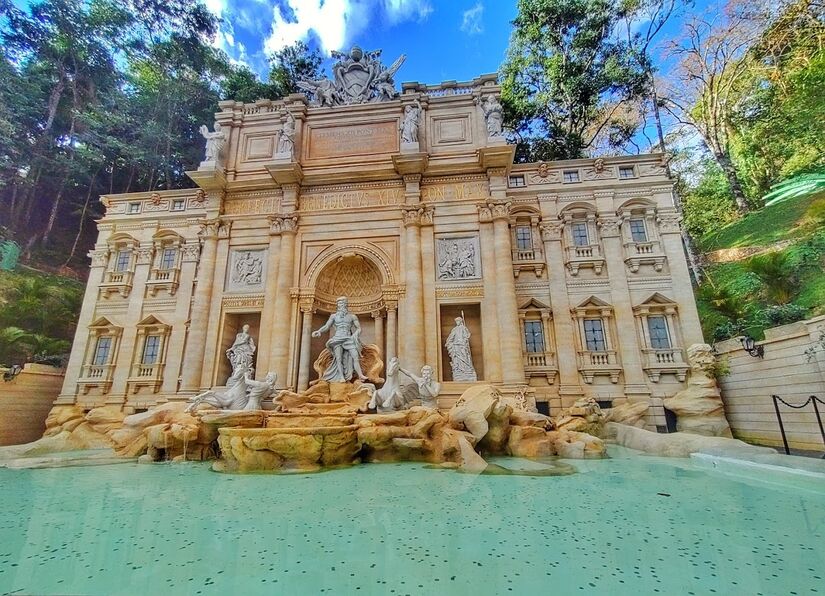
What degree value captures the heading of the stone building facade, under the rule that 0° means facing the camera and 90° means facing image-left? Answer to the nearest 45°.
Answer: approximately 0°

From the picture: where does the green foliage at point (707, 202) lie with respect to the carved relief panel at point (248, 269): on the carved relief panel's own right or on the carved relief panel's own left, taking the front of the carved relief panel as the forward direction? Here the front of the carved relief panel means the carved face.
on the carved relief panel's own left

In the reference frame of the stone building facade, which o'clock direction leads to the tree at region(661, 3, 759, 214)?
The tree is roughly at 9 o'clock from the stone building facade.

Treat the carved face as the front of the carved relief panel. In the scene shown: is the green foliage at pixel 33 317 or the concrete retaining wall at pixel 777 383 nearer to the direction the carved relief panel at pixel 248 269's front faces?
the concrete retaining wall

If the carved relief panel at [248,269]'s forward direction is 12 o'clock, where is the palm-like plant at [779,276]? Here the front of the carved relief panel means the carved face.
The palm-like plant is roughly at 10 o'clock from the carved relief panel.

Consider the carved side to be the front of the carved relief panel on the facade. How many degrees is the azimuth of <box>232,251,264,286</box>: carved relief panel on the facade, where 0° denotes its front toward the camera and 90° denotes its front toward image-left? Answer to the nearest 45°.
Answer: approximately 0°

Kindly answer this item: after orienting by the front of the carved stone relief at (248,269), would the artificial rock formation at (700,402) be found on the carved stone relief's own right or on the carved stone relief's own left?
on the carved stone relief's own left
